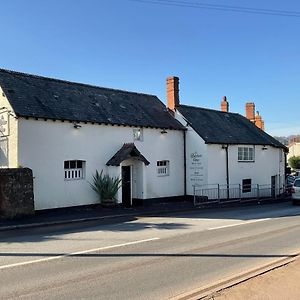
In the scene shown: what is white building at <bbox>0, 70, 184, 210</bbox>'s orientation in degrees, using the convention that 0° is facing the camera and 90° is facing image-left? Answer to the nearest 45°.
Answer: approximately 315°

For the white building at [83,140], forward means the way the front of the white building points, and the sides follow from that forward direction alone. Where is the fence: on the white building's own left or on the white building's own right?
on the white building's own left

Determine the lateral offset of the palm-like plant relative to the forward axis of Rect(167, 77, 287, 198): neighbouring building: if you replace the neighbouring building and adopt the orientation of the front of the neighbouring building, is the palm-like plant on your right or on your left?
on your right

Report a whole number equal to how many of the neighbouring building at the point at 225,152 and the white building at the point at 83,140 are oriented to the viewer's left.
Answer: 0

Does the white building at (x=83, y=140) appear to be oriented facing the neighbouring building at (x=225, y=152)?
no

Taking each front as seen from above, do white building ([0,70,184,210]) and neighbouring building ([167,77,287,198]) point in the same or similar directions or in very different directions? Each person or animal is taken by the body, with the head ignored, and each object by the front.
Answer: same or similar directions

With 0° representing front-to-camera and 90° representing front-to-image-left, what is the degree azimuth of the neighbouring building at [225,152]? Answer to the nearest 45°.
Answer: approximately 315°
